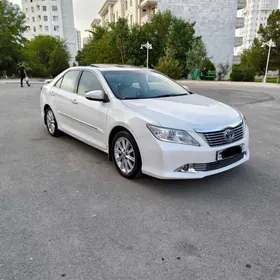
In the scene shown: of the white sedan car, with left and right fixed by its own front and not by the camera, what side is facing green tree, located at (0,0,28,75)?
back

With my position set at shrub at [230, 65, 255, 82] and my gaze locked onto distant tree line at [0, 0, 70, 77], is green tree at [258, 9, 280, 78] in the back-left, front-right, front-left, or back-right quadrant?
back-right

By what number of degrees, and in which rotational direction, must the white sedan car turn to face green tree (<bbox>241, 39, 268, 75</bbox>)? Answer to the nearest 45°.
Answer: approximately 90° to its left

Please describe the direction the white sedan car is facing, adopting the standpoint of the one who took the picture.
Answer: facing the viewer and to the right of the viewer

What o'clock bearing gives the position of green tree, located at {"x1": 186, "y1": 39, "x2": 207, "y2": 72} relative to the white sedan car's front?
The green tree is roughly at 8 o'clock from the white sedan car.

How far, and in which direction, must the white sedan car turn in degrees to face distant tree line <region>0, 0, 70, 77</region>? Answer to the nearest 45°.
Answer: approximately 180°

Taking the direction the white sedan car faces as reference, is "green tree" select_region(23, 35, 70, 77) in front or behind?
behind

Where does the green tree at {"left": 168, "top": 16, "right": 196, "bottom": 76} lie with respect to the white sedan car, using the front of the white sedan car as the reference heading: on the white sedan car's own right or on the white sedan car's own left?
on the white sedan car's own left

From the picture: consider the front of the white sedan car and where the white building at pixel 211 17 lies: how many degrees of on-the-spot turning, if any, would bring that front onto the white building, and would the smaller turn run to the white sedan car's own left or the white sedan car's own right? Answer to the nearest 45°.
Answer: approximately 135° to the white sedan car's own left

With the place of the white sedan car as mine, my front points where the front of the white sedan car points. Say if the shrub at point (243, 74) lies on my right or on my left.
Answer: on my left
